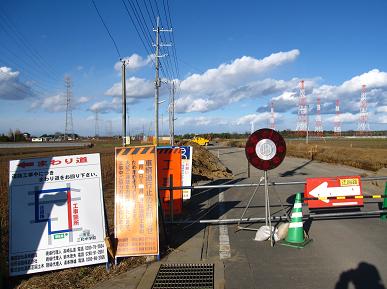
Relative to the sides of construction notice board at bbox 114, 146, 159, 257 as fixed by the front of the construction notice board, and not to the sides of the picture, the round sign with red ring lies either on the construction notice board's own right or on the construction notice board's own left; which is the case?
on the construction notice board's own left

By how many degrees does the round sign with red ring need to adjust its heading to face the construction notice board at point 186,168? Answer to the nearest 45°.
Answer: approximately 135° to its right

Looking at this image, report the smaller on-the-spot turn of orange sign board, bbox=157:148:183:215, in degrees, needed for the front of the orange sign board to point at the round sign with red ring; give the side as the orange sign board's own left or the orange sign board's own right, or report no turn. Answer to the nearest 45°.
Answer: approximately 45° to the orange sign board's own left

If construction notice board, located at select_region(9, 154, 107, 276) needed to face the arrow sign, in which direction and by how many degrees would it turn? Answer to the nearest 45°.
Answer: approximately 90° to its left

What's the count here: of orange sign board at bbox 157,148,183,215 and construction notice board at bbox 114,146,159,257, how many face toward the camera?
2

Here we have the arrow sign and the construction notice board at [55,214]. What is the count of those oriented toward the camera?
2

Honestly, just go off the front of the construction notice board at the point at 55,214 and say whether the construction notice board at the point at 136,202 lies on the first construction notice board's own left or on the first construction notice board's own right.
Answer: on the first construction notice board's own left

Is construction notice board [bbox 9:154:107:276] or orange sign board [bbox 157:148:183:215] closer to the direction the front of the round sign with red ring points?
the construction notice board

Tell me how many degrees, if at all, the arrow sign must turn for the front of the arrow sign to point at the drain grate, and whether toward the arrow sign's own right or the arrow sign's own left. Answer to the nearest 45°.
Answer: approximately 45° to the arrow sign's own right

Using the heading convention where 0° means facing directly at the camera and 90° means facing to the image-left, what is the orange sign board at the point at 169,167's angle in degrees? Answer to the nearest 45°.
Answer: approximately 0°

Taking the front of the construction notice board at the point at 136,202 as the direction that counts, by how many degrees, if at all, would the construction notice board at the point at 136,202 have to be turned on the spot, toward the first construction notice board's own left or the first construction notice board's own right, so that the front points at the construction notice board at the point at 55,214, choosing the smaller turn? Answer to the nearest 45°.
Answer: approximately 90° to the first construction notice board's own right

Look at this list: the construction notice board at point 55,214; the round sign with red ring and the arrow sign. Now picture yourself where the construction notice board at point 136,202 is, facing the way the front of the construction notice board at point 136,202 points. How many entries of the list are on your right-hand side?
1

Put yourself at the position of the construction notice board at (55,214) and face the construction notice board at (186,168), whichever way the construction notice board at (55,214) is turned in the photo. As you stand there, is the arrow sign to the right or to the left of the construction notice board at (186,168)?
right
